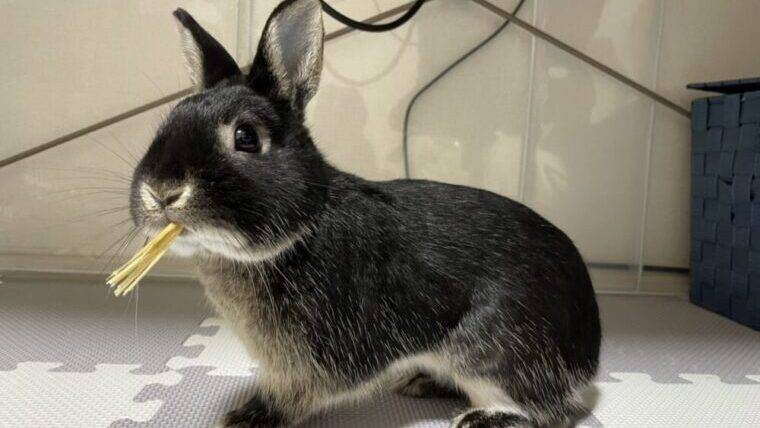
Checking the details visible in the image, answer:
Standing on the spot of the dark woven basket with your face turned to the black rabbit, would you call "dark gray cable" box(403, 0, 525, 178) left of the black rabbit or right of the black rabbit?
right

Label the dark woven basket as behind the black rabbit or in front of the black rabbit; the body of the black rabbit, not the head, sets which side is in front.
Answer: behind

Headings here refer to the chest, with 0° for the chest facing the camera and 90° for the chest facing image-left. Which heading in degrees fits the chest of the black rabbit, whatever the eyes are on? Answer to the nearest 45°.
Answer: approximately 90°

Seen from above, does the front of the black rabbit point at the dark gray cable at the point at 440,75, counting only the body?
no
